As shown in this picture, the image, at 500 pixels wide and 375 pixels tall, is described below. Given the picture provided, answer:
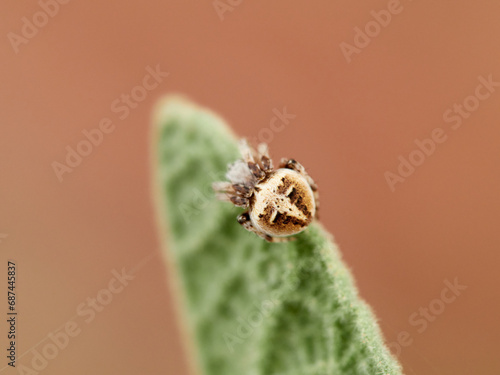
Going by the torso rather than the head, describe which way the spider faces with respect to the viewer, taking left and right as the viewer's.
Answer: facing away from the viewer and to the left of the viewer
